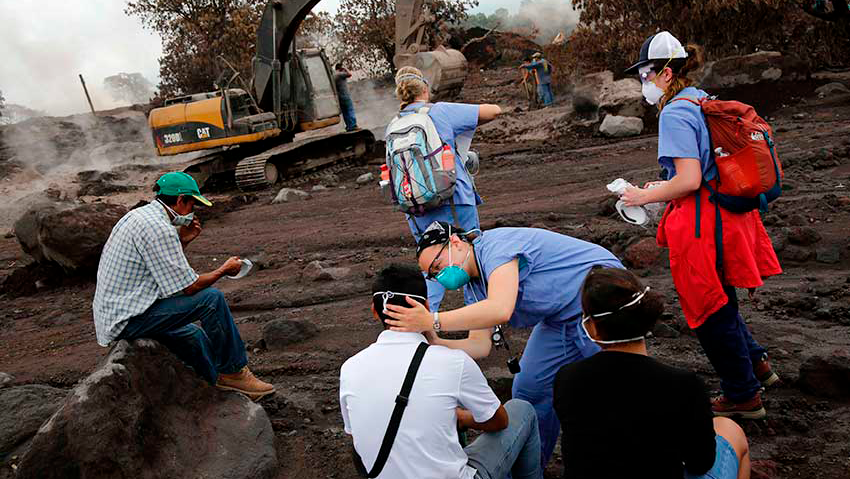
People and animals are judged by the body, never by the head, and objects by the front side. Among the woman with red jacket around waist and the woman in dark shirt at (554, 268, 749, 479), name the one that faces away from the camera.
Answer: the woman in dark shirt

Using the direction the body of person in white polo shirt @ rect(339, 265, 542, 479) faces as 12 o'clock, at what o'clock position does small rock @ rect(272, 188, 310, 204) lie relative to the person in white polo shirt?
The small rock is roughly at 10 o'clock from the person in white polo shirt.

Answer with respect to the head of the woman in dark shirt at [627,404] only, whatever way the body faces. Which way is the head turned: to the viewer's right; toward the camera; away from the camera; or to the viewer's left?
away from the camera

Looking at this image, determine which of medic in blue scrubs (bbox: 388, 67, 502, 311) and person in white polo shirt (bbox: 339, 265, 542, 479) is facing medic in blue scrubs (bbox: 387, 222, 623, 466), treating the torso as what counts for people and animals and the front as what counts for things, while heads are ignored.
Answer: the person in white polo shirt

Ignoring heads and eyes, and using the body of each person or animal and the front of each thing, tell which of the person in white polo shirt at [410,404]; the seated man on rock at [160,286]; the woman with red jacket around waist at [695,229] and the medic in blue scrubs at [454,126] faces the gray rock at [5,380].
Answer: the woman with red jacket around waist

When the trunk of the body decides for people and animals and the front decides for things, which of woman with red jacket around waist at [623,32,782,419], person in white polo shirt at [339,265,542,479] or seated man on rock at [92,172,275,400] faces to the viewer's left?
the woman with red jacket around waist

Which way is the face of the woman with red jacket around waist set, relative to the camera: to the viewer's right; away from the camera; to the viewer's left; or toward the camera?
to the viewer's left

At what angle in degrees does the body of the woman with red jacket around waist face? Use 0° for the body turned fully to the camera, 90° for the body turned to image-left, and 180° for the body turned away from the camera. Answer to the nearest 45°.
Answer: approximately 90°

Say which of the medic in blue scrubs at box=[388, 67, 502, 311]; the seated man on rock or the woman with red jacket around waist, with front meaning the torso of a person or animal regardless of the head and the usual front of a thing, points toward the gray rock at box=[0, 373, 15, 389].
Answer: the woman with red jacket around waist

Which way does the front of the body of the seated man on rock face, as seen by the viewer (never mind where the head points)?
to the viewer's right

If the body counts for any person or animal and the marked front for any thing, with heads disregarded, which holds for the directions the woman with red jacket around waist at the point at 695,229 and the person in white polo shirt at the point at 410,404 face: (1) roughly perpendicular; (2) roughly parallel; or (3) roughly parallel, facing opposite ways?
roughly perpendicular

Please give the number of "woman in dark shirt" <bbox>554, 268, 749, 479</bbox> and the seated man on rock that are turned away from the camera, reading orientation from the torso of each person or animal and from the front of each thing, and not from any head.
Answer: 1

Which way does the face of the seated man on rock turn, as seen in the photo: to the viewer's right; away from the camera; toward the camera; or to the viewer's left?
to the viewer's right

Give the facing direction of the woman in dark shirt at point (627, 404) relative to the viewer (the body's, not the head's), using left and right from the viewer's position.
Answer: facing away from the viewer
